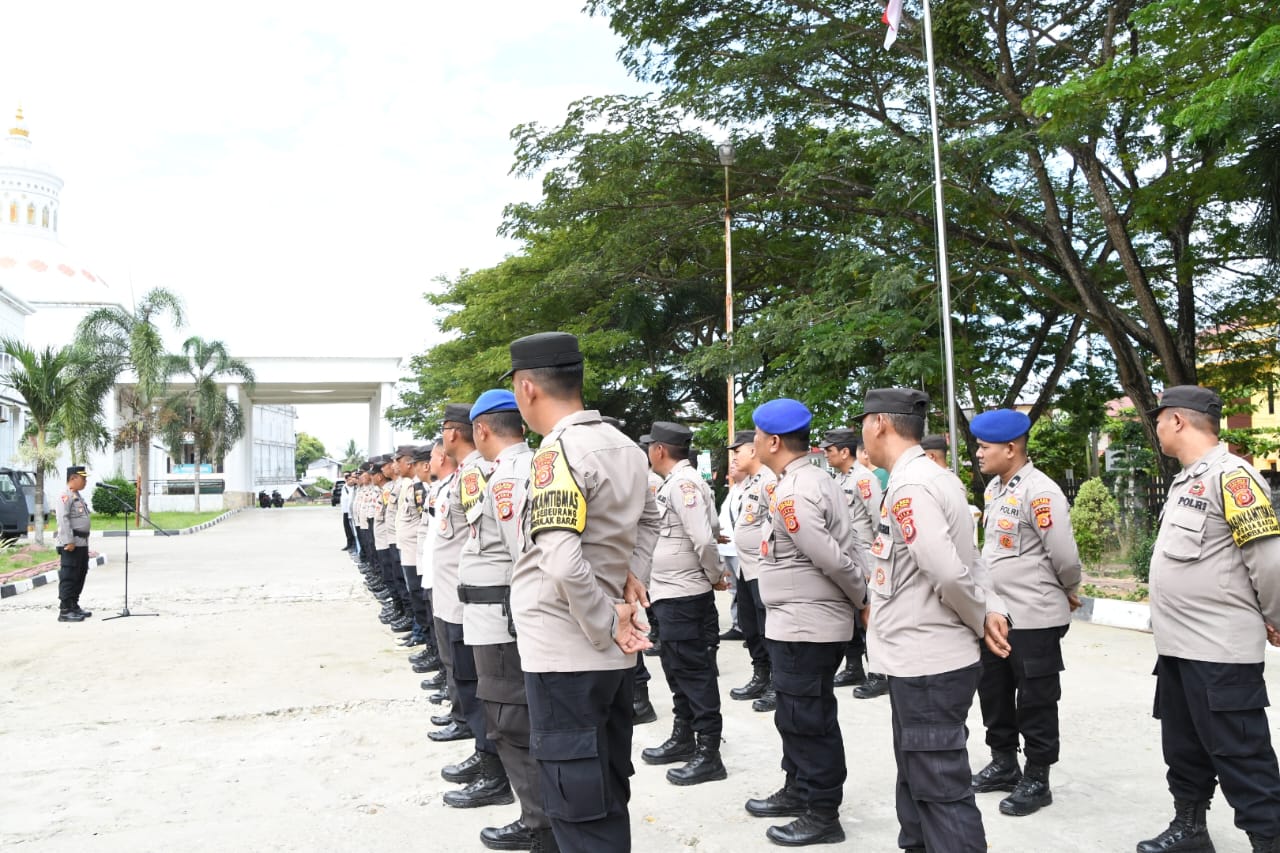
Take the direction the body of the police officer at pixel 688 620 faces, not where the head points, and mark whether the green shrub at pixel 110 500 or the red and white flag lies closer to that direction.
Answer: the green shrub

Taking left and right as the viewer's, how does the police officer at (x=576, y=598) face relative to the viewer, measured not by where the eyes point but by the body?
facing away from the viewer and to the left of the viewer

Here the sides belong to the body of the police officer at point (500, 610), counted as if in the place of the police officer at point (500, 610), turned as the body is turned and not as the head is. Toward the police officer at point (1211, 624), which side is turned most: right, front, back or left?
back

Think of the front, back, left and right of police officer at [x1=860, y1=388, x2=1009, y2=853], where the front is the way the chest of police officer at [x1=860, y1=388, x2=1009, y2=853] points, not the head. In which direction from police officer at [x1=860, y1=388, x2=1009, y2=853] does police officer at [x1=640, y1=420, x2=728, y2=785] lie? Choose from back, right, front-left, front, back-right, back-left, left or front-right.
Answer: front-right

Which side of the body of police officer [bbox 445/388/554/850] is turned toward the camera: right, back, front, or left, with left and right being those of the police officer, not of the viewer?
left

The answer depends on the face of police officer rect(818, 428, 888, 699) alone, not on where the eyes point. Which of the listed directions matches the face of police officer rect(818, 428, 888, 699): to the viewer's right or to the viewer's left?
to the viewer's left

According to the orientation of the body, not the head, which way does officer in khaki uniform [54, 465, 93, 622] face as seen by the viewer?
to the viewer's right

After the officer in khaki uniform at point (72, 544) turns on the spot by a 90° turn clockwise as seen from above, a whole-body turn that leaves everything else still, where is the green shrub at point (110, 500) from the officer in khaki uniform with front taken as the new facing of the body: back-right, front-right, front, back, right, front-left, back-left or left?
back

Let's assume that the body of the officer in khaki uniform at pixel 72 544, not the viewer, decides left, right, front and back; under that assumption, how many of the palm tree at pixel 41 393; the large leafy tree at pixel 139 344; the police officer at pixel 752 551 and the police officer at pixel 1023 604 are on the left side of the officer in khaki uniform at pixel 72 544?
2

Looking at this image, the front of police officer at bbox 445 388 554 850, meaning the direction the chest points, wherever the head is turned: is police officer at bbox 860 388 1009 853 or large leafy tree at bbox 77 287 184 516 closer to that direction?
the large leafy tree

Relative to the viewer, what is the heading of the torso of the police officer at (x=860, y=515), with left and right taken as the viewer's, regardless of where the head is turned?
facing the viewer and to the left of the viewer

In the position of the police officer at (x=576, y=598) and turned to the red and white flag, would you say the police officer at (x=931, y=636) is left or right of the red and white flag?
right

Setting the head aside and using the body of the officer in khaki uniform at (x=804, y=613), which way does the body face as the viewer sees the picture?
to the viewer's left

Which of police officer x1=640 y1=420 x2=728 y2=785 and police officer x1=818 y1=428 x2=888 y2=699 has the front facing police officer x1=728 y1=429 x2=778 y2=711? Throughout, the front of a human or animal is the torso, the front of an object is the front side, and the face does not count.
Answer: police officer x1=818 y1=428 x2=888 y2=699

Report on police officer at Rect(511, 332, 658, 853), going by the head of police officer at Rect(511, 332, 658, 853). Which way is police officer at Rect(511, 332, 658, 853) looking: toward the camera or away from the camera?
away from the camera

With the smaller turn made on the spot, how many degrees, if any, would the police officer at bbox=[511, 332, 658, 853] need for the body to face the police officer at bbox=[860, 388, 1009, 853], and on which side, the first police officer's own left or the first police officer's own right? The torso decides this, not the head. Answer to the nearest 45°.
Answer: approximately 135° to the first police officer's own right

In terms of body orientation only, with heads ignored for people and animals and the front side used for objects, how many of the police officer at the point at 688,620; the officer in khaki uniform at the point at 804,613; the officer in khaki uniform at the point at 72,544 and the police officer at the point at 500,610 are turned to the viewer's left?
3
